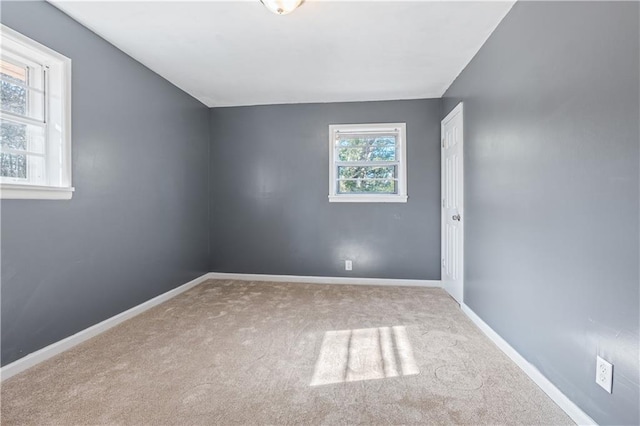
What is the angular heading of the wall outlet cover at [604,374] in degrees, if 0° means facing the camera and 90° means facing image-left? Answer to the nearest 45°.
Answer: approximately 45°

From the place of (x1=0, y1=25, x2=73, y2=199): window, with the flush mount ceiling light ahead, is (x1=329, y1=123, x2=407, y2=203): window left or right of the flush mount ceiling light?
left

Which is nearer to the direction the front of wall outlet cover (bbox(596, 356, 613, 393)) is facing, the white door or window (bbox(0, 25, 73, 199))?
the window

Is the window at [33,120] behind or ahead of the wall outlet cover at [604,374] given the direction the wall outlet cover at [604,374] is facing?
ahead

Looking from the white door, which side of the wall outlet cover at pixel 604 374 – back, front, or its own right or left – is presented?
right

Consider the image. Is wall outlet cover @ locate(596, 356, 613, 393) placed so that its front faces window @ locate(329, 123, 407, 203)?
no

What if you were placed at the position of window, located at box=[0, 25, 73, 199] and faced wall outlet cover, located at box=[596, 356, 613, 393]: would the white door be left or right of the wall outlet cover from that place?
left

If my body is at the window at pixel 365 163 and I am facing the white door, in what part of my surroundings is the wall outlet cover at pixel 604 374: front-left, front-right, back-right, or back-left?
front-right

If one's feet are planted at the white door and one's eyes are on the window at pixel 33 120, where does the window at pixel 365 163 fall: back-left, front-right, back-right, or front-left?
front-right
